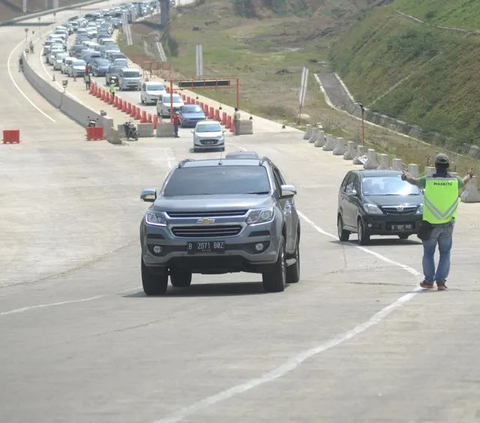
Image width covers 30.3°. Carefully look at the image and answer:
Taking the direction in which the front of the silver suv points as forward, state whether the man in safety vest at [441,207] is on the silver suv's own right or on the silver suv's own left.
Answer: on the silver suv's own left

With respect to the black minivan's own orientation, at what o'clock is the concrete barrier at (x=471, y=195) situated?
The concrete barrier is roughly at 8 o'clock from the black minivan.

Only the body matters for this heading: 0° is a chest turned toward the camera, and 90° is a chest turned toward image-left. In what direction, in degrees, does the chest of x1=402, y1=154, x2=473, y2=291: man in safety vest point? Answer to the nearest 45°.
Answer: approximately 180°

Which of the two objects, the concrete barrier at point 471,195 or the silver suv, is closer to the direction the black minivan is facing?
the silver suv

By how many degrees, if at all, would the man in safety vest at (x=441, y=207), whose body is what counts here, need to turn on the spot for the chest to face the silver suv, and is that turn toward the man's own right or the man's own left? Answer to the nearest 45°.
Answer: approximately 90° to the man's own left

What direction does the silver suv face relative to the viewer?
toward the camera

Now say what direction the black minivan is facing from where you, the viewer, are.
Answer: facing the viewer and to the right of the viewer
